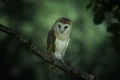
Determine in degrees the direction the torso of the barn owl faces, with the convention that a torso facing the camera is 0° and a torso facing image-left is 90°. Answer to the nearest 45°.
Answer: approximately 315°
